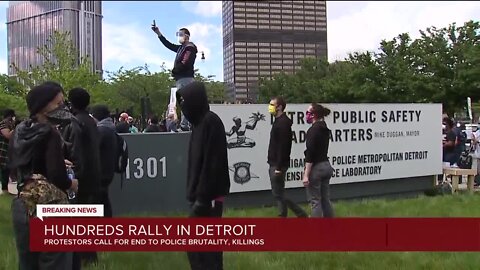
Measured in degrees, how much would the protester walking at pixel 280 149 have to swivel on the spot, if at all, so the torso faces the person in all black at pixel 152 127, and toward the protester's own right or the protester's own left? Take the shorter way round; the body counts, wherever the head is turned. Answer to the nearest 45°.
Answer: approximately 45° to the protester's own right

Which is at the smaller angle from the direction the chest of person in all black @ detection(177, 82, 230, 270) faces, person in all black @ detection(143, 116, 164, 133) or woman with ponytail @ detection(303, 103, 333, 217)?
the person in all black

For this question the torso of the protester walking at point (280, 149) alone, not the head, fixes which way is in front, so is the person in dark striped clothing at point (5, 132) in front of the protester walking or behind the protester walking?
in front

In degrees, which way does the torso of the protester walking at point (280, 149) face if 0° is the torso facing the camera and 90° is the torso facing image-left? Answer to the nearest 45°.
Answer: approximately 90°

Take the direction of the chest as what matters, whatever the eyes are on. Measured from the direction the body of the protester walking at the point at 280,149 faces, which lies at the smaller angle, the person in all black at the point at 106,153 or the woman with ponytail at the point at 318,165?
the person in all black
